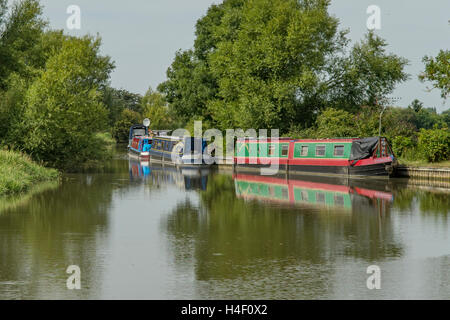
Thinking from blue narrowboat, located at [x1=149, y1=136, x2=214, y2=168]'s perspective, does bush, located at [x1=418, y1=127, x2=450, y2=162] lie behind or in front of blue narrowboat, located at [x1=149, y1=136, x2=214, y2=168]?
in front

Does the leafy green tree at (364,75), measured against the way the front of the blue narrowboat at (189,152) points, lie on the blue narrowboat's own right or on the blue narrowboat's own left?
on the blue narrowboat's own left

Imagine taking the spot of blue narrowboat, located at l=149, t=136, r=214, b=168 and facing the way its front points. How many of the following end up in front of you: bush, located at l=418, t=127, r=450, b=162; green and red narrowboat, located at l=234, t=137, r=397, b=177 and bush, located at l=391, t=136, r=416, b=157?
3

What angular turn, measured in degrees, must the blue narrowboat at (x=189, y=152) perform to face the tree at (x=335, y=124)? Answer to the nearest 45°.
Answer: approximately 45° to its left

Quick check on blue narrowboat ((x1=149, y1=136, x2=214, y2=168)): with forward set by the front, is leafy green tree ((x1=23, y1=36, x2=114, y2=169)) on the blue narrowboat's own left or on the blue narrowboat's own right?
on the blue narrowboat's own right
